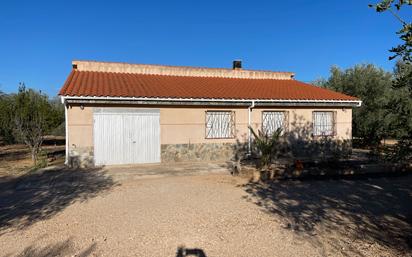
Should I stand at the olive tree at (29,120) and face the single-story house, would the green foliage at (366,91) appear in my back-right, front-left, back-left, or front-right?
front-left

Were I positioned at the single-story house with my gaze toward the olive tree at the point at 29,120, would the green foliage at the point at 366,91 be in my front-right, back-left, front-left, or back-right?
back-right

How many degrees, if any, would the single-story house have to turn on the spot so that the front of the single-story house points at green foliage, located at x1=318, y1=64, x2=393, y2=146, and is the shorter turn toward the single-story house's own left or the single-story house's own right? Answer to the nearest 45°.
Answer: approximately 135° to the single-story house's own left

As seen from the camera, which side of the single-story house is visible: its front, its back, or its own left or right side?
front

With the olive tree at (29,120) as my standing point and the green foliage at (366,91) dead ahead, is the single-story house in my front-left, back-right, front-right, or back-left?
front-right

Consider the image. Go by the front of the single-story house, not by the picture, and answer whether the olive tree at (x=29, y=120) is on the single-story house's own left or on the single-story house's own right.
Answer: on the single-story house's own right
